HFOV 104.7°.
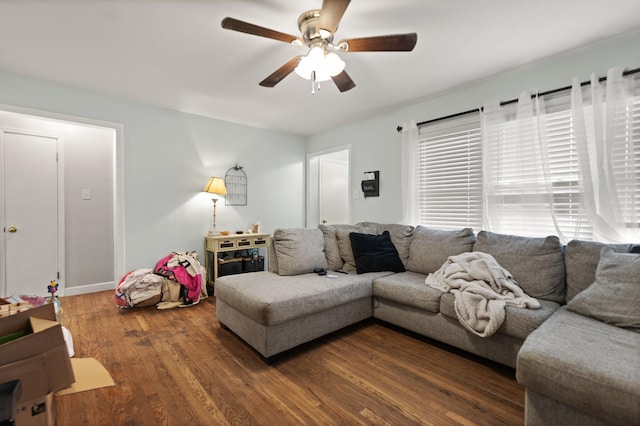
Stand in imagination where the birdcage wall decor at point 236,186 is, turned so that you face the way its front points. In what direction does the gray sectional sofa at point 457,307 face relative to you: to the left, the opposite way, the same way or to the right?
to the right

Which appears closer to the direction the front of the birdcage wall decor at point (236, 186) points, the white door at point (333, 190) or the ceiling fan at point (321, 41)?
the ceiling fan

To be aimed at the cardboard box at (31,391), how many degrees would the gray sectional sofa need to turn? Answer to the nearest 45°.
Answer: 0° — it already faces it

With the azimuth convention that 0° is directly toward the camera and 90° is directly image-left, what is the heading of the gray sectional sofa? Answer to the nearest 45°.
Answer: approximately 45°

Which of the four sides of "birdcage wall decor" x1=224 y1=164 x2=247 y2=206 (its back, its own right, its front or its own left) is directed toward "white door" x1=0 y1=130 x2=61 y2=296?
right
